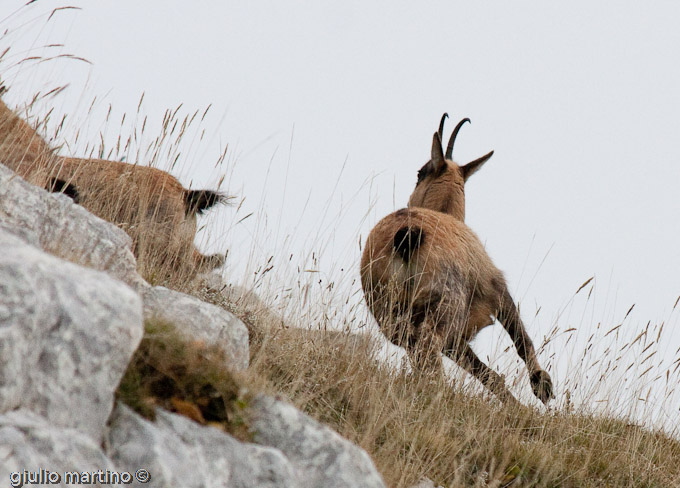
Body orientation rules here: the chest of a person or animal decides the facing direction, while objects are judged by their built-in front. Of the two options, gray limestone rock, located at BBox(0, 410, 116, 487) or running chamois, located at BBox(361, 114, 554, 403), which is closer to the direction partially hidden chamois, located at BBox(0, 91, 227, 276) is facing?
the gray limestone rock

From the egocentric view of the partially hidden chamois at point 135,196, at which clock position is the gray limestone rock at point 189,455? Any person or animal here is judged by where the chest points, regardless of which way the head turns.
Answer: The gray limestone rock is roughly at 9 o'clock from the partially hidden chamois.

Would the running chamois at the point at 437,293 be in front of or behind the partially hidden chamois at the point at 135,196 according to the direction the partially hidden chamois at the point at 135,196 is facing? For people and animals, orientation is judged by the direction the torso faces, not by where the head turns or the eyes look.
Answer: behind

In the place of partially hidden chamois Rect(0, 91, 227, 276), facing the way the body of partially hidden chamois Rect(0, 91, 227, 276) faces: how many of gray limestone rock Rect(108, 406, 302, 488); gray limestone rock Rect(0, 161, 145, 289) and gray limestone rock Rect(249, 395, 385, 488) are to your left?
3

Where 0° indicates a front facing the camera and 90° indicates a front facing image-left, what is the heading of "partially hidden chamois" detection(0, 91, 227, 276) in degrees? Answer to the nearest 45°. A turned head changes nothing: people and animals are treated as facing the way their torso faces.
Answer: approximately 90°

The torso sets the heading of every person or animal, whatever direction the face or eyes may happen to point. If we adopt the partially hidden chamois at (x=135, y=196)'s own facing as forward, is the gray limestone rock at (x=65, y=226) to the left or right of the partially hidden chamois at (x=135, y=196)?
on its left

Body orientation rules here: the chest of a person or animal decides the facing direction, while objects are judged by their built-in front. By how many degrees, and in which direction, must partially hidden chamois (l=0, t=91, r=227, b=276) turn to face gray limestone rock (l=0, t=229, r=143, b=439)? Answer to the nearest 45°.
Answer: approximately 90° to its left

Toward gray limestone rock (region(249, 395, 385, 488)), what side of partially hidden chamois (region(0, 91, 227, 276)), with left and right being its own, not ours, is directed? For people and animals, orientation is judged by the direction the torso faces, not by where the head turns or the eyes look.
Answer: left

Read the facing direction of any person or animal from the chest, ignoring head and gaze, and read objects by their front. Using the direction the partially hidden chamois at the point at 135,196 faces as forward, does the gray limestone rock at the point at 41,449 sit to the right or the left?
on its left
